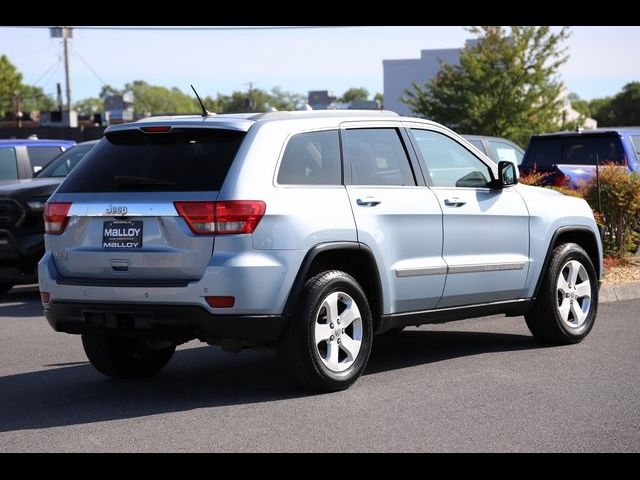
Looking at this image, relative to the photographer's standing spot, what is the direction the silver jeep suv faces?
facing away from the viewer and to the right of the viewer

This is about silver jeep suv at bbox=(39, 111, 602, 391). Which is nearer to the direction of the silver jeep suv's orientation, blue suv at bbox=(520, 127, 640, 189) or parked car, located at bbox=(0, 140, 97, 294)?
the blue suv

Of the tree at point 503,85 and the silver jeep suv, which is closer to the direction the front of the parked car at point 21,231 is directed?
the silver jeep suv

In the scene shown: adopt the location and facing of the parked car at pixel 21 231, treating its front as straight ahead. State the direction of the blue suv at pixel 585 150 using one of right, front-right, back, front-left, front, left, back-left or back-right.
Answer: back-left

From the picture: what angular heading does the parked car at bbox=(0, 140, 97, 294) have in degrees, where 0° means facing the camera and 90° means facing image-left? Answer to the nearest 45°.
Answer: approximately 45°

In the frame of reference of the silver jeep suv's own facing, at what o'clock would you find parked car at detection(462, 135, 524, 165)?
The parked car is roughly at 11 o'clock from the silver jeep suv.

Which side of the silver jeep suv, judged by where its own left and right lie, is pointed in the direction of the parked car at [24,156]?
left

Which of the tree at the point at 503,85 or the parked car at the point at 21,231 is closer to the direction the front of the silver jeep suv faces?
the tree

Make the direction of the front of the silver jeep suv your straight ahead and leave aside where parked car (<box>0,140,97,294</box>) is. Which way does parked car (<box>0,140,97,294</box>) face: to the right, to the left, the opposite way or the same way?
the opposite way

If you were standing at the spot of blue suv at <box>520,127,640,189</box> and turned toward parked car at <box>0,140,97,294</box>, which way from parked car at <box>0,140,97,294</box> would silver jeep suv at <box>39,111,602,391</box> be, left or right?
left

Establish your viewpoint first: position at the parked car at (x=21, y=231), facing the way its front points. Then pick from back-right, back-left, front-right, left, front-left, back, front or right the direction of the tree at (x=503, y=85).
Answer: back
